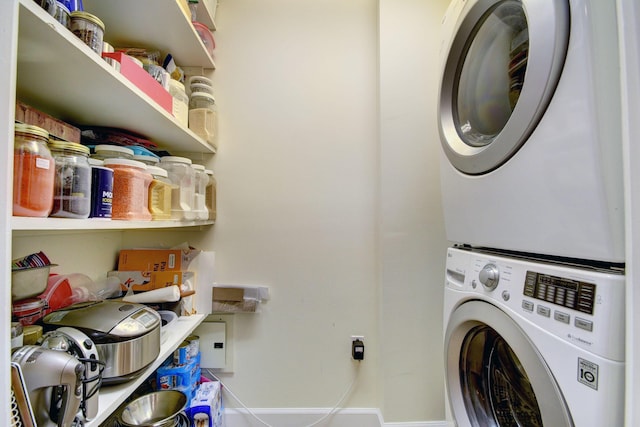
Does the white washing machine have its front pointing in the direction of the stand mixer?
yes

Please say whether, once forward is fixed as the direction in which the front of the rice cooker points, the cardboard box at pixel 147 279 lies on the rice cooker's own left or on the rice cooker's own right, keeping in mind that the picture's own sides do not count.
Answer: on the rice cooker's own left

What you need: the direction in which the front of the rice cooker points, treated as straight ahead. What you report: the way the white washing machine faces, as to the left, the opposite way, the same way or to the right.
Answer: the opposite way

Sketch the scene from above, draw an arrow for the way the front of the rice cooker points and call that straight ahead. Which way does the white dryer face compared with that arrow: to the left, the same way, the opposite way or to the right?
the opposite way

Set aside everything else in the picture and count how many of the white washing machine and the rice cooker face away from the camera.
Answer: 0

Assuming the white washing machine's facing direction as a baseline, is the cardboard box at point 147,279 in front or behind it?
in front

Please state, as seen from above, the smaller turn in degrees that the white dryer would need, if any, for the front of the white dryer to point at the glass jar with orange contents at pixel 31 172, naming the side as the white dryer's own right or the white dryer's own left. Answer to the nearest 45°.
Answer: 0° — it already faces it

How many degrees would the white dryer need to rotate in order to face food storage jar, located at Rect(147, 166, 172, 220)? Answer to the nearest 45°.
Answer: approximately 45° to its right

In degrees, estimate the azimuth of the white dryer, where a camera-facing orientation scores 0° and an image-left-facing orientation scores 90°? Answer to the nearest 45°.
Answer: approximately 45°

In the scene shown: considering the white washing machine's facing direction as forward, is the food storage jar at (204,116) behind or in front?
in front

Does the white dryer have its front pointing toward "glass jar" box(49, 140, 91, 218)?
yes

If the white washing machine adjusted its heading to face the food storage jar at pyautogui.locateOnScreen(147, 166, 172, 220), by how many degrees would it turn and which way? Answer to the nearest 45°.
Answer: approximately 45° to its right

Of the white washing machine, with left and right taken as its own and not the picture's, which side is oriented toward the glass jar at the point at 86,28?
front
